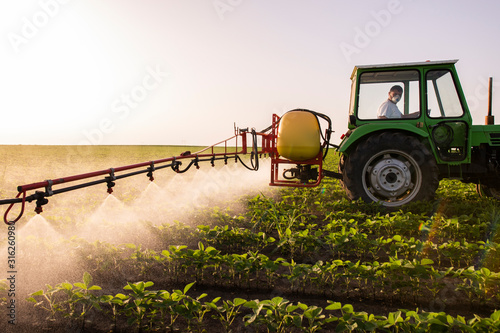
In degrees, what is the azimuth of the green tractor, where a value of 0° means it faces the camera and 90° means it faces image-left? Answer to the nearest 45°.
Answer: approximately 270°
